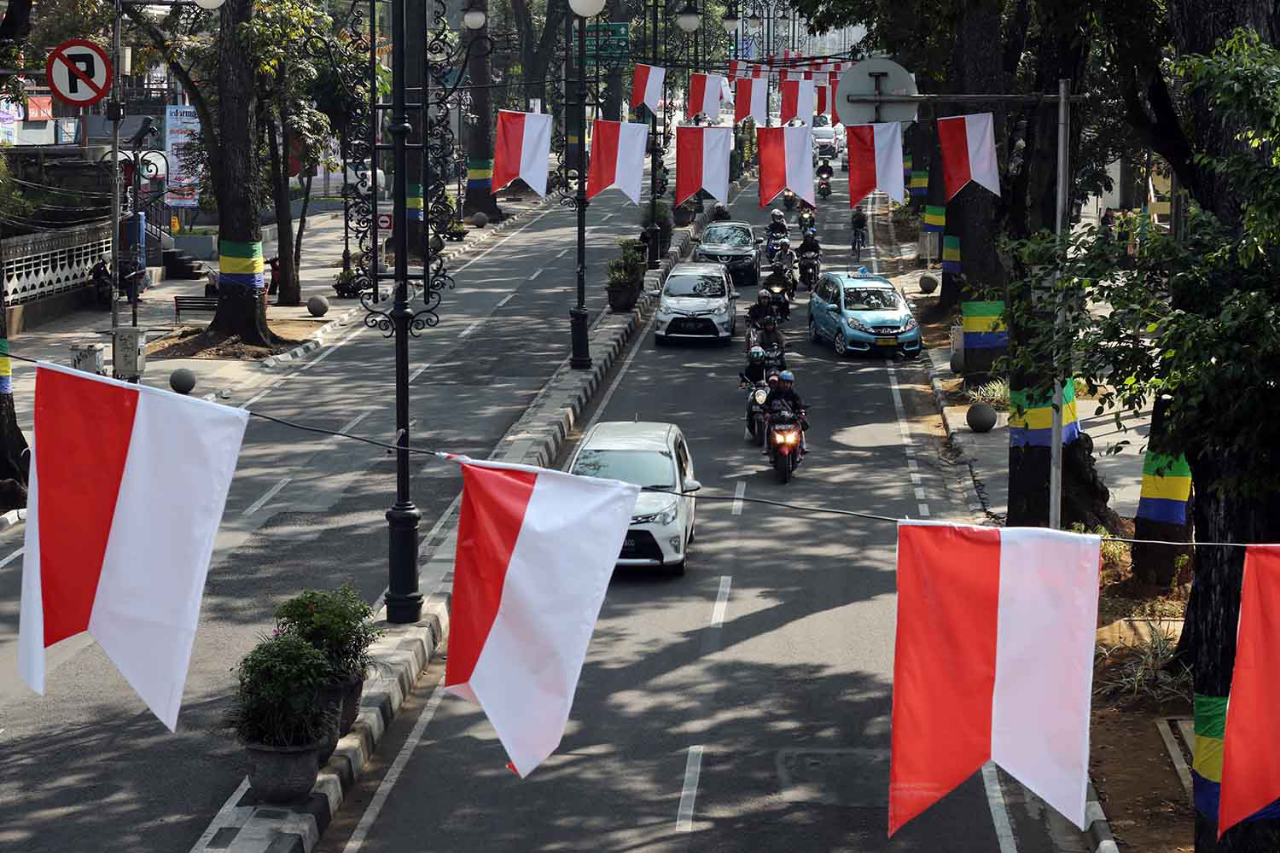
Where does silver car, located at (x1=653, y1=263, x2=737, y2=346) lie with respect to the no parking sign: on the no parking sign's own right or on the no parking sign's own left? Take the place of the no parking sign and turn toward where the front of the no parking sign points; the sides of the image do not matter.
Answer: on the no parking sign's own left

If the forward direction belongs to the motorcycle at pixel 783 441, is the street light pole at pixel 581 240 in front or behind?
behind

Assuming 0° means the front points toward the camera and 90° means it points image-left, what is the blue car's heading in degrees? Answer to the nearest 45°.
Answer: approximately 315°

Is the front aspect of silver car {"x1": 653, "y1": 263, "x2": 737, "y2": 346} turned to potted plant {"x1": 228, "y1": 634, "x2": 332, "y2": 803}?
yes

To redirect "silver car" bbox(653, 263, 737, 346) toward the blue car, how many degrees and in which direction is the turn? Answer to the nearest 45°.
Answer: approximately 90° to its left

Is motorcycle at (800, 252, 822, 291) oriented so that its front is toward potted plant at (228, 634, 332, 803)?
yes

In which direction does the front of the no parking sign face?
toward the camera

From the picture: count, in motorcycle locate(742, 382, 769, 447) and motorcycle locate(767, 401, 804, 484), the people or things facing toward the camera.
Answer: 2

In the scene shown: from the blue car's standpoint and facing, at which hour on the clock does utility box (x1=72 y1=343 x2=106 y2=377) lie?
The utility box is roughly at 3 o'clock from the blue car.

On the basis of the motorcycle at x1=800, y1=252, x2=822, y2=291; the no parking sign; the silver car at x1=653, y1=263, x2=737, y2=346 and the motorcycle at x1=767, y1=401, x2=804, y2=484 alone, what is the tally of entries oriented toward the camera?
4

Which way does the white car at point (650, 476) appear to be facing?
toward the camera

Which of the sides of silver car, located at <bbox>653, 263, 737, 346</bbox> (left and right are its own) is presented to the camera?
front
